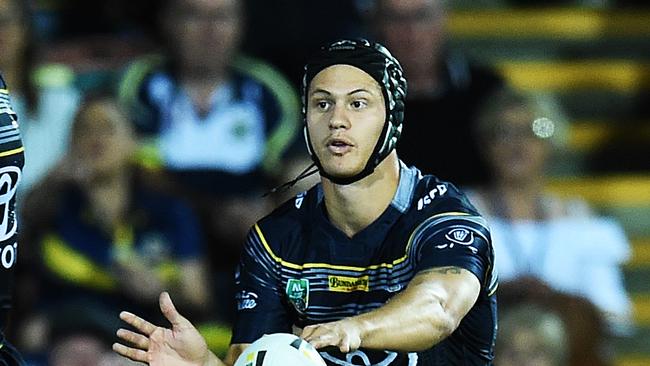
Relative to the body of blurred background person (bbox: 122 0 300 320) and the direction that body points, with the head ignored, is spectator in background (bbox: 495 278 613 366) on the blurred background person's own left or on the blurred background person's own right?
on the blurred background person's own left

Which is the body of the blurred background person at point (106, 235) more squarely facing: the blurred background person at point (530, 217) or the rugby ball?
the rugby ball

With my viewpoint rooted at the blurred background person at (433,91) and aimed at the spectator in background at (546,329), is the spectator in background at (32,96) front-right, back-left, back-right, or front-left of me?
back-right

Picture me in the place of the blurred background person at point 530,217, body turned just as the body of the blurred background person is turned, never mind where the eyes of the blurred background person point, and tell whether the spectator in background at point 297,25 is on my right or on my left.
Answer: on my right

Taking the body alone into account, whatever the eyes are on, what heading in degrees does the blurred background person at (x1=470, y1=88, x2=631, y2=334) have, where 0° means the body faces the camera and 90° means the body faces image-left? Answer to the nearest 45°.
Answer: approximately 45°
